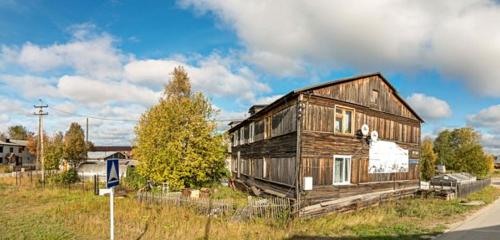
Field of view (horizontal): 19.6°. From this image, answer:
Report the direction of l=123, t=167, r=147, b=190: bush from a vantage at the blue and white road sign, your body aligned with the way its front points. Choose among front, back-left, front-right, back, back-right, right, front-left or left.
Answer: back-left

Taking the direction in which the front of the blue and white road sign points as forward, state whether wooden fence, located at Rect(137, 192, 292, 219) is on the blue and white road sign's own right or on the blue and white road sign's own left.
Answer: on the blue and white road sign's own left

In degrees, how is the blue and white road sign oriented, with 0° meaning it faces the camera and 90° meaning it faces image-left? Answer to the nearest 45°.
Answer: approximately 315°
